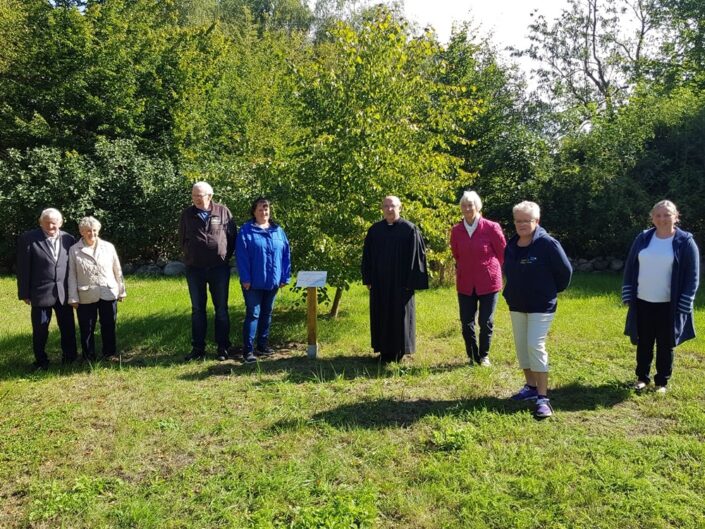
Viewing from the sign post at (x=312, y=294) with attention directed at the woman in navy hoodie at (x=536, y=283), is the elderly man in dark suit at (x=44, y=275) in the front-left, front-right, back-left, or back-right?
back-right

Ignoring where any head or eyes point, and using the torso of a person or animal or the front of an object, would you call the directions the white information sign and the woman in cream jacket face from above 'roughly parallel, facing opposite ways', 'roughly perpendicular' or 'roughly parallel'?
roughly parallel

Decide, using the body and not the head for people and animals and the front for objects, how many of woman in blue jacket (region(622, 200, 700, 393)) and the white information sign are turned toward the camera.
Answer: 2

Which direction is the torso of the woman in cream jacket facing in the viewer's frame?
toward the camera

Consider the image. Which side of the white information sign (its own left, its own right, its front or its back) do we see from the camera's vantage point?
front

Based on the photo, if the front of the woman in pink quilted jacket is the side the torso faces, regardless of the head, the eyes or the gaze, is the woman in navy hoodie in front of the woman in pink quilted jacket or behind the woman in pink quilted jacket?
in front

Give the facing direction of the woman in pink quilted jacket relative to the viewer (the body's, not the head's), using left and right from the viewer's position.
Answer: facing the viewer

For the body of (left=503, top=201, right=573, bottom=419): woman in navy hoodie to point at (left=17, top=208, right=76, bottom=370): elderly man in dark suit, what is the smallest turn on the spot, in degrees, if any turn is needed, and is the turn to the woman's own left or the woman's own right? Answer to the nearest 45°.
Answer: approximately 45° to the woman's own right

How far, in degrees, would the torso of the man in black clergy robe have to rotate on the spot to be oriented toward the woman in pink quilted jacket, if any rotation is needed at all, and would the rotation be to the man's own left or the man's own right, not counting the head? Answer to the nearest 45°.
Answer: approximately 90° to the man's own left

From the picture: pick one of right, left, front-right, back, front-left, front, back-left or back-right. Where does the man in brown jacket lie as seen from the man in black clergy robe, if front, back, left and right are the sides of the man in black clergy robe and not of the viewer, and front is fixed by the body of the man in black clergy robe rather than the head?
right
